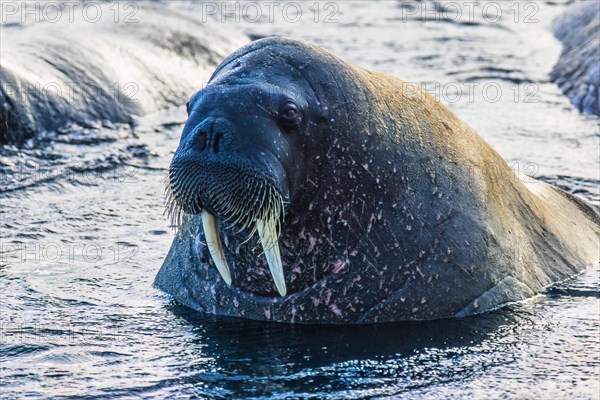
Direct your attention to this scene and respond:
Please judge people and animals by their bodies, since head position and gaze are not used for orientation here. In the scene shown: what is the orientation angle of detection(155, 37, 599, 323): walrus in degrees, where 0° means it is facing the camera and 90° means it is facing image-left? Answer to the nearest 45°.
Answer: approximately 45°
